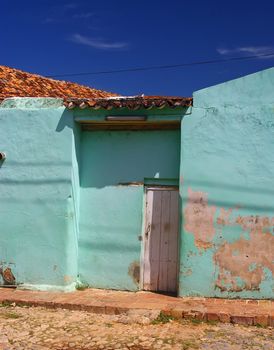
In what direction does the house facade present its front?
toward the camera
